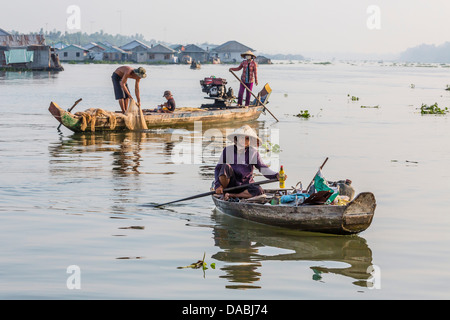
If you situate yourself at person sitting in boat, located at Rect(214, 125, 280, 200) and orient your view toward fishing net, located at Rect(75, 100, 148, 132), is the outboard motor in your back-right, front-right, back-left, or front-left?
front-right

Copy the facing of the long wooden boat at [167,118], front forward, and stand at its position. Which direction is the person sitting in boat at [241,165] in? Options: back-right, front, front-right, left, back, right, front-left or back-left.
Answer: left

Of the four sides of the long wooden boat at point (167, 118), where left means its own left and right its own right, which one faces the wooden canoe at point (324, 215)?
left

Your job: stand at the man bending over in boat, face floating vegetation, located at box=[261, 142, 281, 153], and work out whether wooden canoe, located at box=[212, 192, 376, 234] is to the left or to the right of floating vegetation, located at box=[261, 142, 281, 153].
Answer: right

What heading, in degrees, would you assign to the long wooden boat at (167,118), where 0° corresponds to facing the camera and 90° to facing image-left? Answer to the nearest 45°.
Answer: approximately 90°
